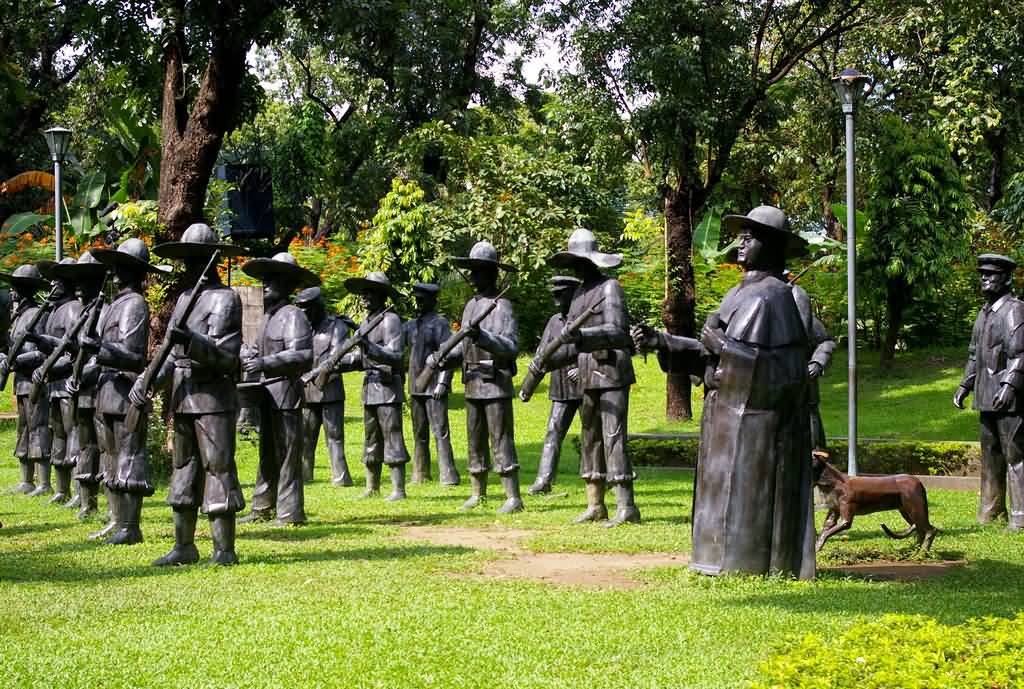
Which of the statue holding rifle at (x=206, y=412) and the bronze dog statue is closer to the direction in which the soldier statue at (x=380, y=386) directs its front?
the statue holding rifle

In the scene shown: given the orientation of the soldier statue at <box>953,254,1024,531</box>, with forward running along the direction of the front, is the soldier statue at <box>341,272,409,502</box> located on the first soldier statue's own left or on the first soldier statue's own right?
on the first soldier statue's own right

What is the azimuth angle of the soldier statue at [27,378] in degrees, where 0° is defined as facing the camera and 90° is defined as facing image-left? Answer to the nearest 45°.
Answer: approximately 45°

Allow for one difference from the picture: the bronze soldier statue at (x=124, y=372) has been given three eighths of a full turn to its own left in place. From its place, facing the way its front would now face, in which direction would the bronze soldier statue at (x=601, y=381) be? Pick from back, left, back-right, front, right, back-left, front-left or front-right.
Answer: front-left

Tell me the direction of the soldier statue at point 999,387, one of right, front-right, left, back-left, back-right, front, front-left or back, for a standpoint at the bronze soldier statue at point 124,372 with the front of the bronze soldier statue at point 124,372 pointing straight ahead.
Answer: back

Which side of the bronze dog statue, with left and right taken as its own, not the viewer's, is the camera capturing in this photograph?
left

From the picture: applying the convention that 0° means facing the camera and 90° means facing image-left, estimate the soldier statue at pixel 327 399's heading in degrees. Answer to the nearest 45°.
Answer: approximately 45°

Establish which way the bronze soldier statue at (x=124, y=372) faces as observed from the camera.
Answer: facing to the left of the viewer

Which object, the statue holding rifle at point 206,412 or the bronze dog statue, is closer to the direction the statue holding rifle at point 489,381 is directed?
the statue holding rifle

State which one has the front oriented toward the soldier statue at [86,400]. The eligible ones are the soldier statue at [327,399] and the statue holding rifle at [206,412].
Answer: the soldier statue at [327,399]

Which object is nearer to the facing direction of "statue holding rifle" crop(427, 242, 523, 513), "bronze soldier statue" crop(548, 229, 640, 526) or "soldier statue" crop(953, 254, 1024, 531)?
the bronze soldier statue

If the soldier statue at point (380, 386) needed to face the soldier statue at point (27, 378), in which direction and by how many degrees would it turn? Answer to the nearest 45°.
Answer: approximately 45° to its right

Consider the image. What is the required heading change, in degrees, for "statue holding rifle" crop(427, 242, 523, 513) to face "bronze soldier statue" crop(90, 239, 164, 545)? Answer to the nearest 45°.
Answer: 0° — it already faces it

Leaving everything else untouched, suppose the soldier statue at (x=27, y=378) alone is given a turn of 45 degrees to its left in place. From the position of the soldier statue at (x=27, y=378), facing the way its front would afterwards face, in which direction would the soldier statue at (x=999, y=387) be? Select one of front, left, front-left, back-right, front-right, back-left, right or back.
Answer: front-left
